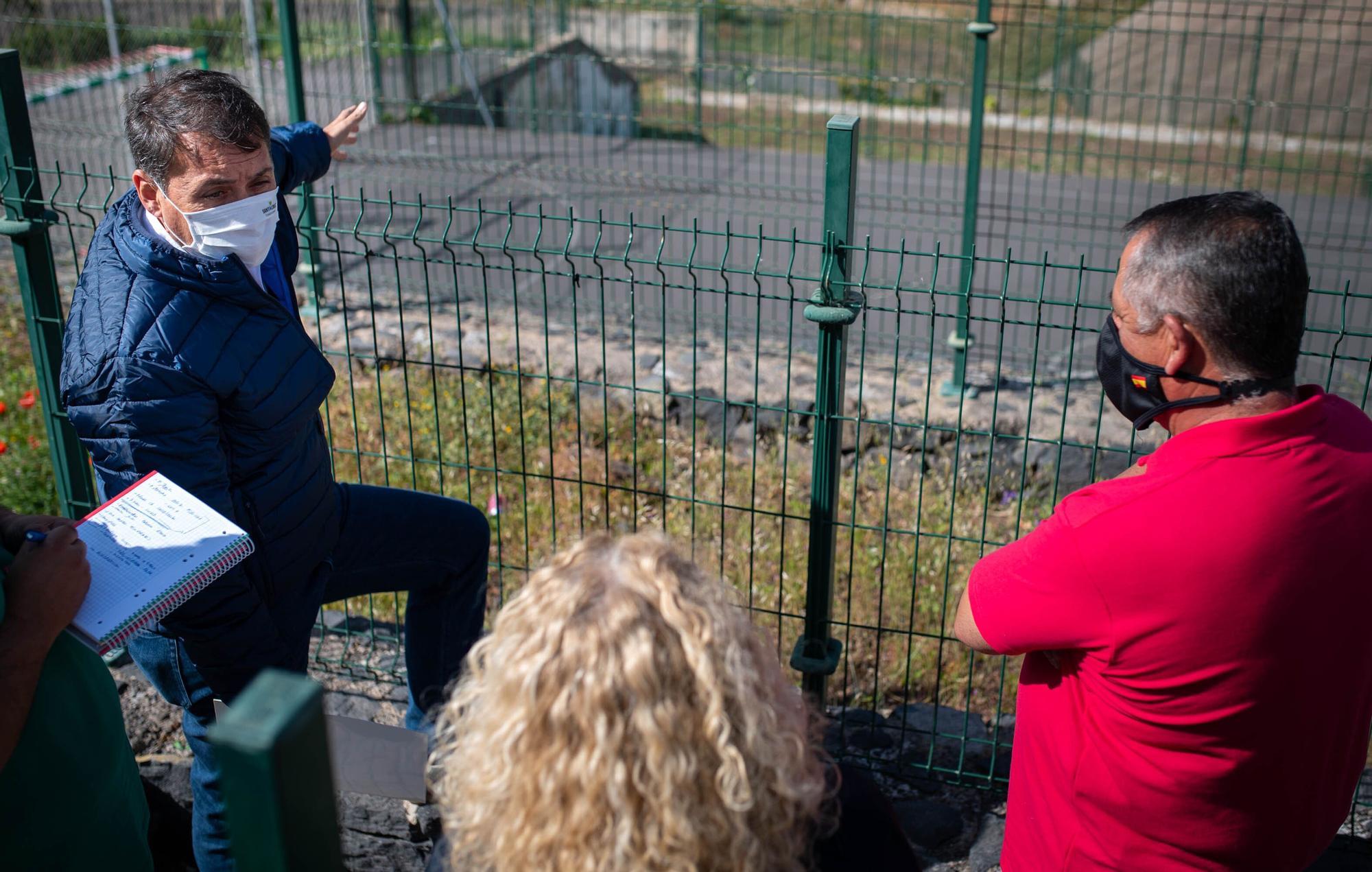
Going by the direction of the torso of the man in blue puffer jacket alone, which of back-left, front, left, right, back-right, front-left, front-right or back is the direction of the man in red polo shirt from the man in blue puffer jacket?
front

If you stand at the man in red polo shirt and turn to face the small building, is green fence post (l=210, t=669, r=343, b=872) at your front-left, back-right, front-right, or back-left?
back-left

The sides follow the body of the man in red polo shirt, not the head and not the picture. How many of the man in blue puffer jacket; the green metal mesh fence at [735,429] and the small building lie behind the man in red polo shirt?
0

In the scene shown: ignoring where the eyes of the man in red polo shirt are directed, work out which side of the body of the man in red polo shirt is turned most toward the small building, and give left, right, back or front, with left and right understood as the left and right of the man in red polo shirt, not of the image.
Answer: front

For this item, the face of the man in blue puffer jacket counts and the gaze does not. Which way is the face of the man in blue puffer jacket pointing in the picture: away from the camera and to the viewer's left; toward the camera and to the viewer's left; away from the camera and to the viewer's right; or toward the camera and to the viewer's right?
toward the camera and to the viewer's right

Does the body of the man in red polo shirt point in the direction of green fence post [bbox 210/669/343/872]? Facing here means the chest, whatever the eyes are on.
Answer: no

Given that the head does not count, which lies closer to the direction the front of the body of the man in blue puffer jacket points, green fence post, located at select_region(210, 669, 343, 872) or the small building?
the green fence post

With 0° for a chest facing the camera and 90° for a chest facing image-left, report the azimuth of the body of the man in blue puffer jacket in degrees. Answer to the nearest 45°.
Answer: approximately 315°

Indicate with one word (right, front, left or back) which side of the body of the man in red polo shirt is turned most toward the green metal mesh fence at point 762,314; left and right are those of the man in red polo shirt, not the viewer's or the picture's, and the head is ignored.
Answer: front

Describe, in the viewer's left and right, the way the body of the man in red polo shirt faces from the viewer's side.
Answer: facing away from the viewer and to the left of the viewer

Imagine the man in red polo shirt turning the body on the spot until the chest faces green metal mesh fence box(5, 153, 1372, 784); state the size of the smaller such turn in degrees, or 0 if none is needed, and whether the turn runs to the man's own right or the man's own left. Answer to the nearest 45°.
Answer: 0° — they already face it

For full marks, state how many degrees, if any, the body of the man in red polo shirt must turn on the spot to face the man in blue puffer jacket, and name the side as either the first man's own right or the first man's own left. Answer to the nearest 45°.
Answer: approximately 45° to the first man's own left
